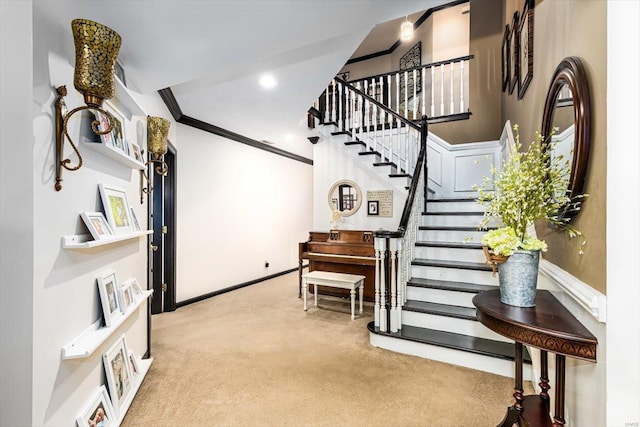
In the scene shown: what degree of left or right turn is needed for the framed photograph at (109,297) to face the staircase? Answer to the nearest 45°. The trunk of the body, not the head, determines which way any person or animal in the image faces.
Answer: approximately 45° to its left

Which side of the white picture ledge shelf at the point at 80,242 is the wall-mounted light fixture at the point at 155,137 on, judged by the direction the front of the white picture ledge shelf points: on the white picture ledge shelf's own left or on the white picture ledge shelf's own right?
on the white picture ledge shelf's own left

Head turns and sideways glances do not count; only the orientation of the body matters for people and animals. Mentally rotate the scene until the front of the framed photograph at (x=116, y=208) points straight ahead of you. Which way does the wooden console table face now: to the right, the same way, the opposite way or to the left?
the opposite way

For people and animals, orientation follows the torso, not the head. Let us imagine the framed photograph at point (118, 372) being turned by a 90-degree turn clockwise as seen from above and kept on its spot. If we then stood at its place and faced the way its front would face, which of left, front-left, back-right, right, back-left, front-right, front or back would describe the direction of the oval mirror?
left

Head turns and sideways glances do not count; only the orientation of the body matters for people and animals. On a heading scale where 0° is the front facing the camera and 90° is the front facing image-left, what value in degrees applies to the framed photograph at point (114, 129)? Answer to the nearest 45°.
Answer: approximately 315°

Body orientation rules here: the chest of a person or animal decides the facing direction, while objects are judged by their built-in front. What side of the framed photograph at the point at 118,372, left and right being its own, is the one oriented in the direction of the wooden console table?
front

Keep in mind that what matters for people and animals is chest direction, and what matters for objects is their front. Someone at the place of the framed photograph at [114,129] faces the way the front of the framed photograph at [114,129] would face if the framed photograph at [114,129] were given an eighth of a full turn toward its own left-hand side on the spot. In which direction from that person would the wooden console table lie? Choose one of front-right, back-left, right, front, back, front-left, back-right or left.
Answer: front-right

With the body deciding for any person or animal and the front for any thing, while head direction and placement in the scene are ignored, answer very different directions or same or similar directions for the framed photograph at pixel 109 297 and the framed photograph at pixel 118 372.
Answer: same or similar directions

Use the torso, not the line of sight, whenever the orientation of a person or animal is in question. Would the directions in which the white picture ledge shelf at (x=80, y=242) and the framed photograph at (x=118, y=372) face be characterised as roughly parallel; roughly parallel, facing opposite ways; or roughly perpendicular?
roughly parallel

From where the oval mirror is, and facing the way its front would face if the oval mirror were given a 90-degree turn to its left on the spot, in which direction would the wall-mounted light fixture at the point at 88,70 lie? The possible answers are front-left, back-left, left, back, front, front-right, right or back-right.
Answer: right

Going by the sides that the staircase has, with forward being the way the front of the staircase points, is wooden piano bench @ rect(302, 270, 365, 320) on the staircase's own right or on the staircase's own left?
on the staircase's own right

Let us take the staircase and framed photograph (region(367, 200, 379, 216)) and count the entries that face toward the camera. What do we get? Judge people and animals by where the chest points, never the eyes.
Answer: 2

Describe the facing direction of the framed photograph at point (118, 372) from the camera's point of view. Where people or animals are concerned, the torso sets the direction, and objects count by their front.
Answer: facing the viewer and to the right of the viewer

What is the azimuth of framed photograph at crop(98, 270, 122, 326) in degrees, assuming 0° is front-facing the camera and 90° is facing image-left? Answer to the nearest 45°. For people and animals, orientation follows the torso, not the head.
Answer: approximately 315°

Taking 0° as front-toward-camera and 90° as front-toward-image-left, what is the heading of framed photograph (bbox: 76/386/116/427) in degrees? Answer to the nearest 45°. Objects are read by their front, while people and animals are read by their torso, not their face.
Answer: approximately 315°

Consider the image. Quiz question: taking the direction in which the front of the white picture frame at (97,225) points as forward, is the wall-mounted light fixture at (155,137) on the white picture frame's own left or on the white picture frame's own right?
on the white picture frame's own left

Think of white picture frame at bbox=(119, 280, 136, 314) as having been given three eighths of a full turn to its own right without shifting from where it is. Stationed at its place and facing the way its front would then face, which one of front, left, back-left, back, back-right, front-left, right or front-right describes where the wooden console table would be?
back-left
